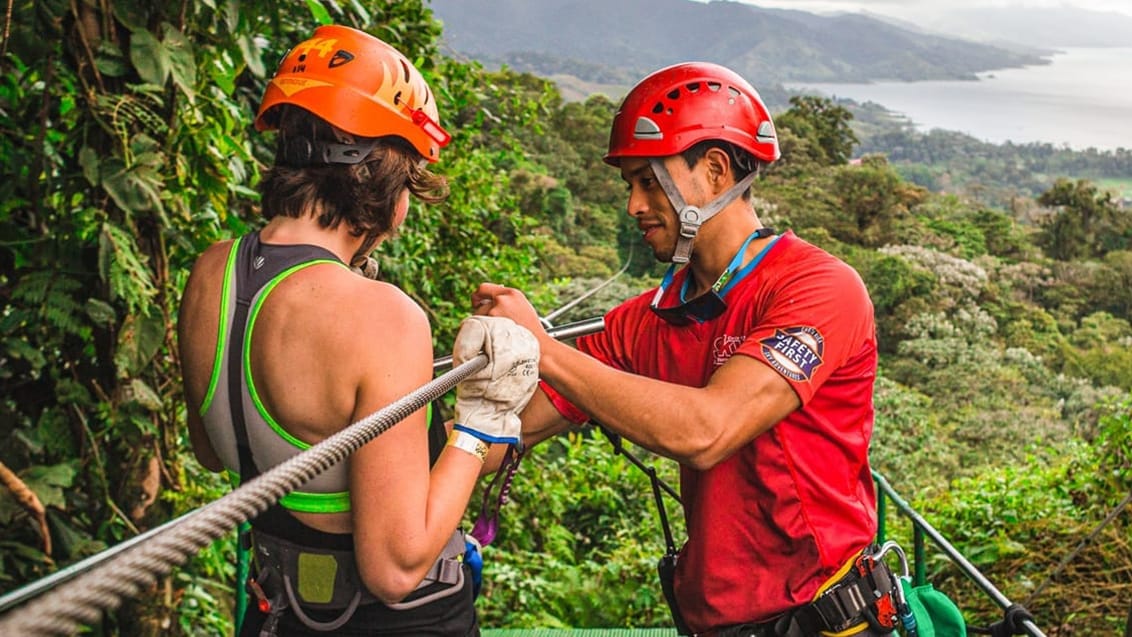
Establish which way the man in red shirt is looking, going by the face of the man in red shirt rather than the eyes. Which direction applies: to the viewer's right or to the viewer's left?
to the viewer's left

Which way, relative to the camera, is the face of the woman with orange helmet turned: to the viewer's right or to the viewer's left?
to the viewer's right

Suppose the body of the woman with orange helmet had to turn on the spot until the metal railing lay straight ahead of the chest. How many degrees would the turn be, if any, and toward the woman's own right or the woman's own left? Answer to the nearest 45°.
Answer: approximately 45° to the woman's own right

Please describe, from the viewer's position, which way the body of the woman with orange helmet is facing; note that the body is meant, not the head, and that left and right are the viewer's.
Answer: facing away from the viewer and to the right of the viewer

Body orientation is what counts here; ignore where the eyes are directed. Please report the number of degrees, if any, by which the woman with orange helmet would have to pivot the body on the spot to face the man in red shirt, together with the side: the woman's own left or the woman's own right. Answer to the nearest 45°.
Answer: approximately 45° to the woman's own right

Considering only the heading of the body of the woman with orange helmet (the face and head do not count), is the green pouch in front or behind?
in front
